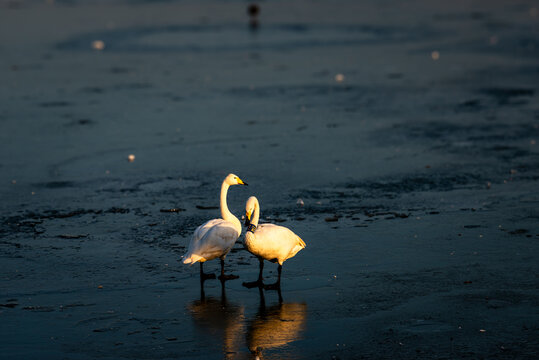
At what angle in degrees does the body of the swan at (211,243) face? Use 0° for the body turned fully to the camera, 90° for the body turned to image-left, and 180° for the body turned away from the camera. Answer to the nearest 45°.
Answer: approximately 270°

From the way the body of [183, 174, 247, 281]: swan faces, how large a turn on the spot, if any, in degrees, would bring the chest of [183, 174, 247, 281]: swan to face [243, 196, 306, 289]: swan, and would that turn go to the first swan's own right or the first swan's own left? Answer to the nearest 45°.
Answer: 0° — it already faces it

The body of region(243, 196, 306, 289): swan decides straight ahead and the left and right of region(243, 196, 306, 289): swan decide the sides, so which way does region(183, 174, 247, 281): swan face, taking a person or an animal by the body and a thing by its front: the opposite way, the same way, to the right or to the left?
the opposite way

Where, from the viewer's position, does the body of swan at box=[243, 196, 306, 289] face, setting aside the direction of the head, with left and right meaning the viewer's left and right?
facing to the left of the viewer

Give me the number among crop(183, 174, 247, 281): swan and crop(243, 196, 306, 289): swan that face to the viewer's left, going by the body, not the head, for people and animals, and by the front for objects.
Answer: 1

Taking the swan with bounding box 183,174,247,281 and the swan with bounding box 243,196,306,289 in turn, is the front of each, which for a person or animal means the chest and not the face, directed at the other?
yes

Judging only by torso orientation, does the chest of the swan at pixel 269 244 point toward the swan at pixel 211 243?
yes
